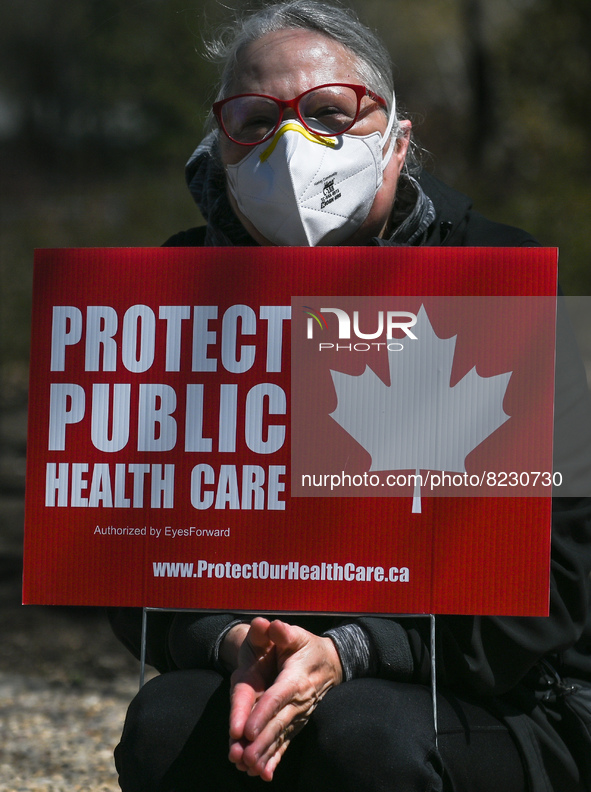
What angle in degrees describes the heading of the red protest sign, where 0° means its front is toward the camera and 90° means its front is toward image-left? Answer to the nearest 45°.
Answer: approximately 0°
